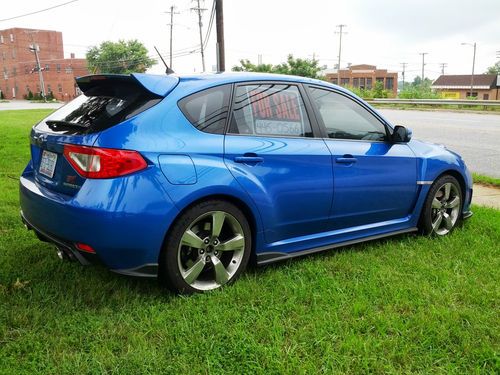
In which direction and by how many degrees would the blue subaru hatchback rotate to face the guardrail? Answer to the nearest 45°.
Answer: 0° — it already faces it

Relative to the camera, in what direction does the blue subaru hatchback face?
facing away from the viewer and to the right of the viewer
